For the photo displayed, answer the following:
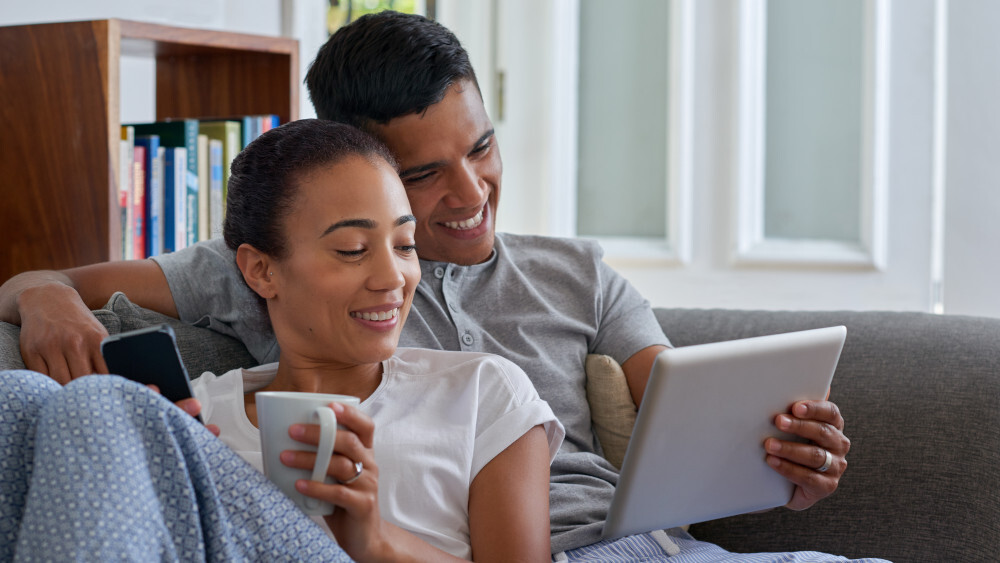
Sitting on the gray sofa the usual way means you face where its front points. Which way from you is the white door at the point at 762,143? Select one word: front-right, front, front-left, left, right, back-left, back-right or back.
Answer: back

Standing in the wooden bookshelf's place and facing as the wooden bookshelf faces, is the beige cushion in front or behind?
in front

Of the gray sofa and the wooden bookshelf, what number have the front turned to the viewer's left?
0

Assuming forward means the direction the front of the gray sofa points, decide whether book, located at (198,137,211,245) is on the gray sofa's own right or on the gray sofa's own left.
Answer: on the gray sofa's own right

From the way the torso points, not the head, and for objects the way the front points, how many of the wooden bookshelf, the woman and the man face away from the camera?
0

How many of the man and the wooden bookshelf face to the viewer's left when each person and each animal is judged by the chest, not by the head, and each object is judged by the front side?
0

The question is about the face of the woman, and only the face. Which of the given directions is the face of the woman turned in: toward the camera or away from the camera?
toward the camera

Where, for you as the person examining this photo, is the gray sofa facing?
facing the viewer

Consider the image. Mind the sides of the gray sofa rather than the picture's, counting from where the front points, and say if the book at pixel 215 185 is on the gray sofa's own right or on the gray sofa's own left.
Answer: on the gray sofa's own right

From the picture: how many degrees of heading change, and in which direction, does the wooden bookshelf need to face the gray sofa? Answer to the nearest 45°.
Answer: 0° — it already faces it

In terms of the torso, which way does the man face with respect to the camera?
toward the camera

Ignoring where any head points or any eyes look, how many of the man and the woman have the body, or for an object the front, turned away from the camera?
0

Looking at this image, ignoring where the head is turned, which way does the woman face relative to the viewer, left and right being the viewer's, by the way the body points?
facing the viewer and to the left of the viewer

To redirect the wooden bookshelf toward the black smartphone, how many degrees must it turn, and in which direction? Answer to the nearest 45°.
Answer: approximately 45° to its right
